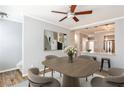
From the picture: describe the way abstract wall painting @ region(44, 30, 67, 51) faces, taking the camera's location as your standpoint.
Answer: facing the viewer and to the right of the viewer

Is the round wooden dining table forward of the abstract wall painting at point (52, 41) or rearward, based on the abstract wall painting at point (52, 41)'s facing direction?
forward

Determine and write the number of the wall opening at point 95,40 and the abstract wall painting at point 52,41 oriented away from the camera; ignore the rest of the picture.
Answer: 0

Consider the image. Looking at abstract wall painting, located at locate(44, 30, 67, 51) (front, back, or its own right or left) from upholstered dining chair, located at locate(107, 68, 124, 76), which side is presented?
front

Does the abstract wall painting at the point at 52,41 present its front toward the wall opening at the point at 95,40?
no

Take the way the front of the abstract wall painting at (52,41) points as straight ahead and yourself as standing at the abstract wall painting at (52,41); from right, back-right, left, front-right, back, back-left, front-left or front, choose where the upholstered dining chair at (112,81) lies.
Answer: front
